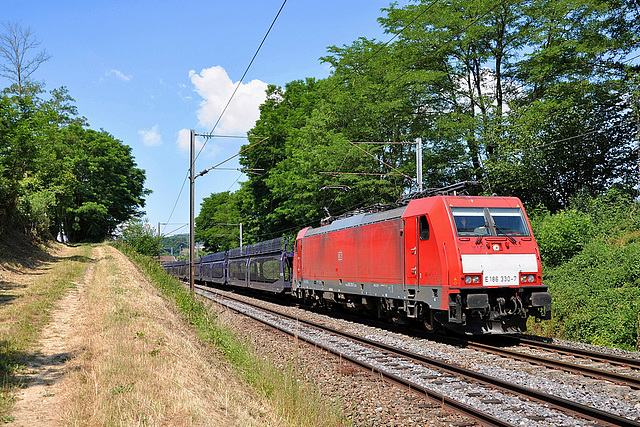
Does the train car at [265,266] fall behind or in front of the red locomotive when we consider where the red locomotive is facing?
behind

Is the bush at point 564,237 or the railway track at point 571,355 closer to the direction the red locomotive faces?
the railway track

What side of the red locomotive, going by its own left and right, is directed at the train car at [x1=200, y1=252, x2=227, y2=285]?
back

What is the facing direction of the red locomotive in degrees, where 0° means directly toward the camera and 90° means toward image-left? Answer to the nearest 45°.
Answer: approximately 315°

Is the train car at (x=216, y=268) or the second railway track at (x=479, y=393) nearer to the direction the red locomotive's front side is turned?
the second railway track

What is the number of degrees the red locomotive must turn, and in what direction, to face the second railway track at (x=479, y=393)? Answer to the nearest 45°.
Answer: approximately 45° to its right
